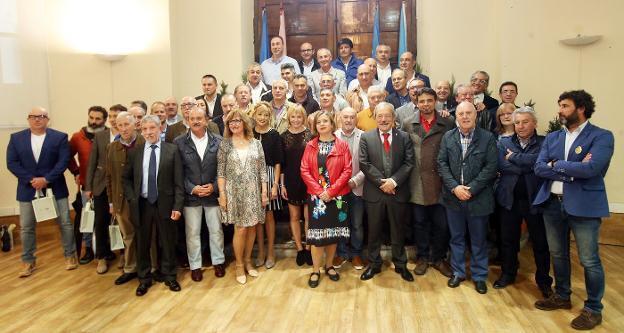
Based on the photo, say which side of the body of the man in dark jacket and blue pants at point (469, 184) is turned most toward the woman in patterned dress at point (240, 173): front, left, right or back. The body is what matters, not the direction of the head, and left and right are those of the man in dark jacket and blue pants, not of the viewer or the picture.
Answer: right

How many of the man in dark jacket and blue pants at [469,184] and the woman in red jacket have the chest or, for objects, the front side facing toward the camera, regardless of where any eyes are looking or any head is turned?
2

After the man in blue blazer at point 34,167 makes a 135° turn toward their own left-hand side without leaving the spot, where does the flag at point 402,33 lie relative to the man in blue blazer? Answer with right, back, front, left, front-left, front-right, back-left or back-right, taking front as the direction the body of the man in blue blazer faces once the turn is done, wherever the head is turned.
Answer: front-right

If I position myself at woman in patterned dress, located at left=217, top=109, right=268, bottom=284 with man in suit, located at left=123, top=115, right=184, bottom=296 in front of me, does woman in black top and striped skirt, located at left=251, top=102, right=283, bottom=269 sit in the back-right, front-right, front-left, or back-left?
back-right

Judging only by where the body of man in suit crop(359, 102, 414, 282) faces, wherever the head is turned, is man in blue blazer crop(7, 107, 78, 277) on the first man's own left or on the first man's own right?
on the first man's own right

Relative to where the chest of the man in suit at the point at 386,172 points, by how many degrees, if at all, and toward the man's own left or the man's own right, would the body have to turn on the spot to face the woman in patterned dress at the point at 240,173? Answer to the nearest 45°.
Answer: approximately 90° to the man's own right
